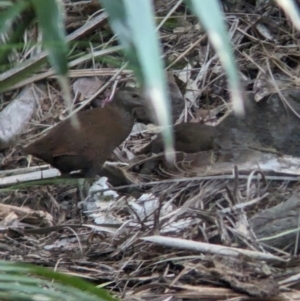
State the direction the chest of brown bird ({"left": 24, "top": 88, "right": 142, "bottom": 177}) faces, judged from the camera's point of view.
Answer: to the viewer's right

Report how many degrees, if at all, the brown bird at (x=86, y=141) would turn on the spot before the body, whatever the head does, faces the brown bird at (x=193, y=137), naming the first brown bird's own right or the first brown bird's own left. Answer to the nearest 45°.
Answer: approximately 45° to the first brown bird's own right
